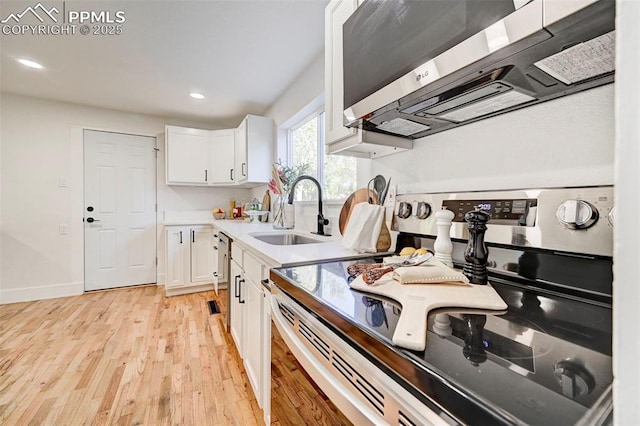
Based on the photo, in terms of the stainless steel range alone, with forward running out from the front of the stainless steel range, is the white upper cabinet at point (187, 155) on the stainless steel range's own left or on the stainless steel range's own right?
on the stainless steel range's own right

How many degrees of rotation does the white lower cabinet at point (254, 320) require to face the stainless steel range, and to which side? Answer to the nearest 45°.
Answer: approximately 90° to its left

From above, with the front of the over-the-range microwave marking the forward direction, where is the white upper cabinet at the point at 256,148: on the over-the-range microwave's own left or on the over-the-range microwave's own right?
on the over-the-range microwave's own right

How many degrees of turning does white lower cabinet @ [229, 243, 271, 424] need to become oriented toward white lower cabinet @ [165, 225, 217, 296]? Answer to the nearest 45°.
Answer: approximately 90° to its right

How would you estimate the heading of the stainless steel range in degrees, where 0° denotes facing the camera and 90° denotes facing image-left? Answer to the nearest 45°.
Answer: approximately 45°

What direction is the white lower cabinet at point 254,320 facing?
to the viewer's left

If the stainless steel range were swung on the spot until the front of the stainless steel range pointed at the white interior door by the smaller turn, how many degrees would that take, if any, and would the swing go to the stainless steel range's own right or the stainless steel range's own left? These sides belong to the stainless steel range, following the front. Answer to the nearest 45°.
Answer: approximately 45° to the stainless steel range's own right

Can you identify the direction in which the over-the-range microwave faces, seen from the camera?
facing the viewer and to the left of the viewer
